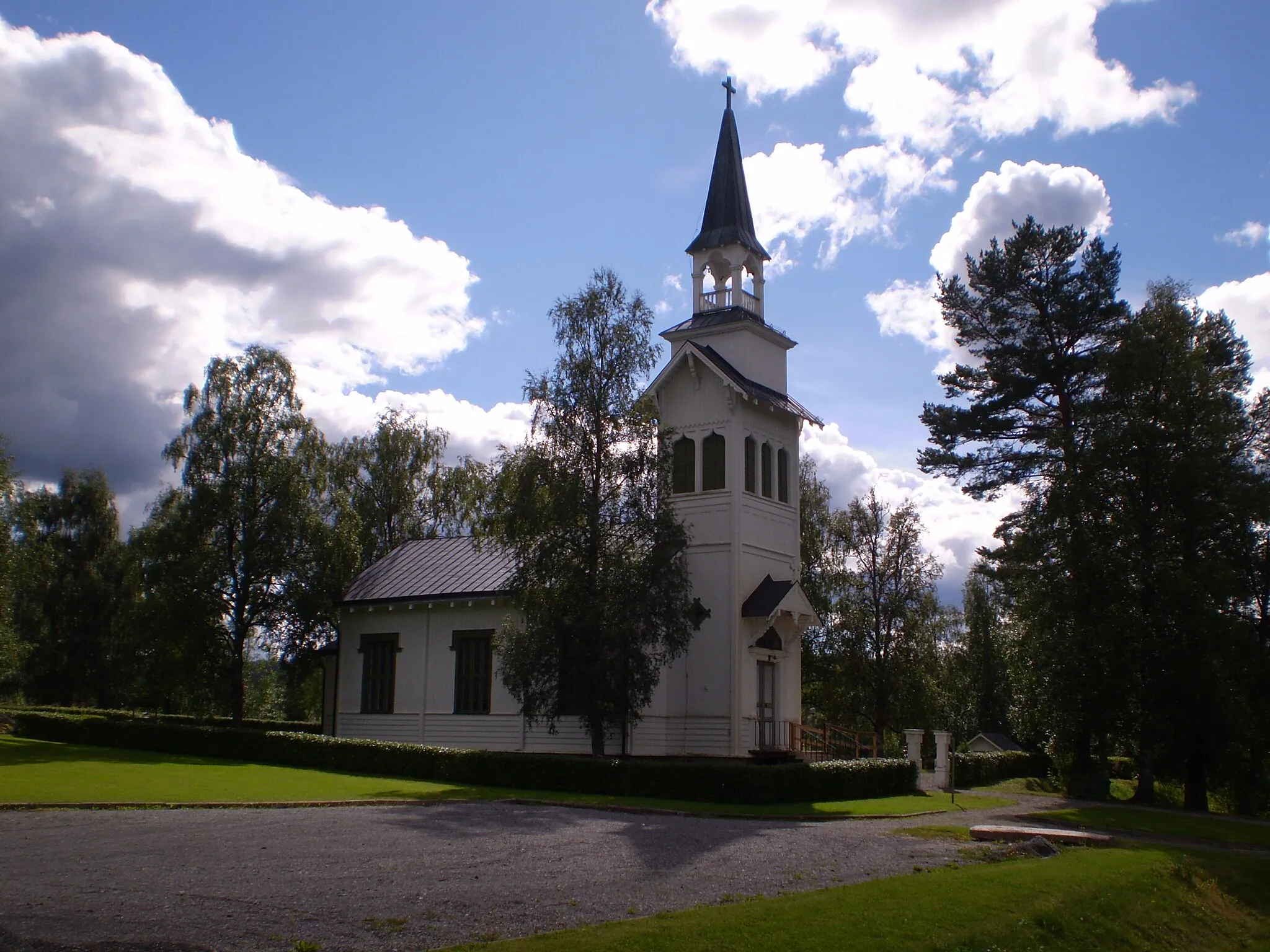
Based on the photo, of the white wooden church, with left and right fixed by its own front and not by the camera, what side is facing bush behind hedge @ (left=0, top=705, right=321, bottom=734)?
back

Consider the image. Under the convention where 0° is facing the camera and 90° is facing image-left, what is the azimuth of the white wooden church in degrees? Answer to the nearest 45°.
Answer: approximately 315°

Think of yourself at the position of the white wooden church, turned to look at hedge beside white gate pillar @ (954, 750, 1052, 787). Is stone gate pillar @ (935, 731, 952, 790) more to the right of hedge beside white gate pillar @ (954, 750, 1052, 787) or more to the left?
right

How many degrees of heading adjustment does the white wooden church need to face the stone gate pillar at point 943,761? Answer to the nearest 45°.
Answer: approximately 45° to its left

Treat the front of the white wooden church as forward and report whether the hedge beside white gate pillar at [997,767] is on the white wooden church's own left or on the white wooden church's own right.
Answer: on the white wooden church's own left

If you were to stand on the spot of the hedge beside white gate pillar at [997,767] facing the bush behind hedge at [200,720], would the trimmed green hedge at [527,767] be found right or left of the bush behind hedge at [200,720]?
left

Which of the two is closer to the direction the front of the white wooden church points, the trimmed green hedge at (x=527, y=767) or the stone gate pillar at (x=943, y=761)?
the stone gate pillar

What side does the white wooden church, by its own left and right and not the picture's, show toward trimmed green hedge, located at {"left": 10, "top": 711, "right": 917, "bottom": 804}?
right
